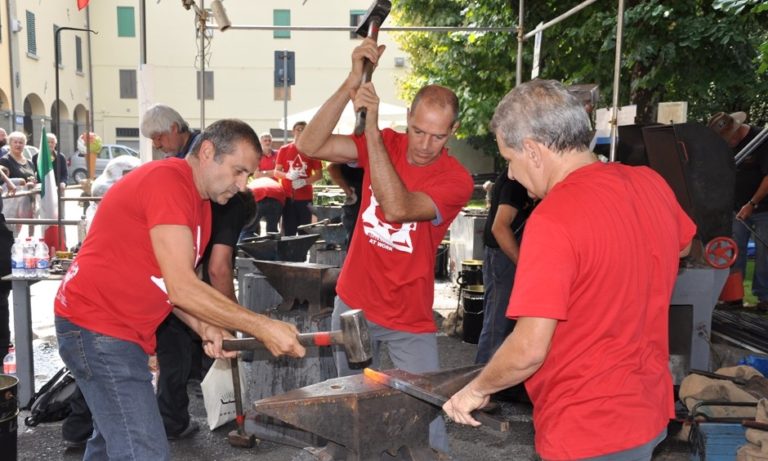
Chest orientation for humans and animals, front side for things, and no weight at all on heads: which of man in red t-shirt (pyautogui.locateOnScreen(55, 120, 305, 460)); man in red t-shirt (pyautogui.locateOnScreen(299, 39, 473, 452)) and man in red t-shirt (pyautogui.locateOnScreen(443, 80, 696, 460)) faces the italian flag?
man in red t-shirt (pyautogui.locateOnScreen(443, 80, 696, 460))

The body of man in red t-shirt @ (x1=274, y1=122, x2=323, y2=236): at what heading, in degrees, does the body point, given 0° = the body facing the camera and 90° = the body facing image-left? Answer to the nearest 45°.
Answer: approximately 0°

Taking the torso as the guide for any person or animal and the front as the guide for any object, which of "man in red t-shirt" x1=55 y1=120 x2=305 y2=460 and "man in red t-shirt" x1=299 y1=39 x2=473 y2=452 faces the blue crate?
"man in red t-shirt" x1=55 y1=120 x2=305 y2=460

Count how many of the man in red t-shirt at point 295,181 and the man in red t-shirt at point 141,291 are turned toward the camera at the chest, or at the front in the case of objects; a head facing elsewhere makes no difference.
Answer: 1

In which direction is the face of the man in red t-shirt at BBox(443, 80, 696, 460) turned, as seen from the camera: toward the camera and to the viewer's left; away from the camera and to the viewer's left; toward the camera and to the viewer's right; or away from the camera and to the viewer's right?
away from the camera and to the viewer's left

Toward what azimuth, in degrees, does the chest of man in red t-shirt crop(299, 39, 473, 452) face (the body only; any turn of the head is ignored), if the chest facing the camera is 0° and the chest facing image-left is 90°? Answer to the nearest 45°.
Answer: approximately 45°

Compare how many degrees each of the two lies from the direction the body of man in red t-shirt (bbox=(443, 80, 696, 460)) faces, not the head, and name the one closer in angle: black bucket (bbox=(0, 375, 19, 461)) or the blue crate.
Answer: the black bucket

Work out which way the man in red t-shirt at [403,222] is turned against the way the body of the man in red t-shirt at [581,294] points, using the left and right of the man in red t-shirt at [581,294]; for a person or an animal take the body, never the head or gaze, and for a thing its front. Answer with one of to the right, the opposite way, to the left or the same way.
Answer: to the left

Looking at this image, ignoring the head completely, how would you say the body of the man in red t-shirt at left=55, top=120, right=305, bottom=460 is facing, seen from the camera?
to the viewer's right
